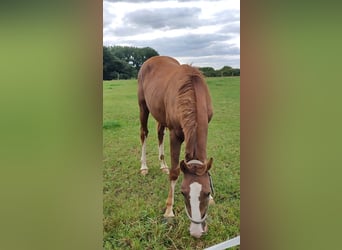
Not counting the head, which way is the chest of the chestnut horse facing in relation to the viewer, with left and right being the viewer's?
facing the viewer and to the right of the viewer
